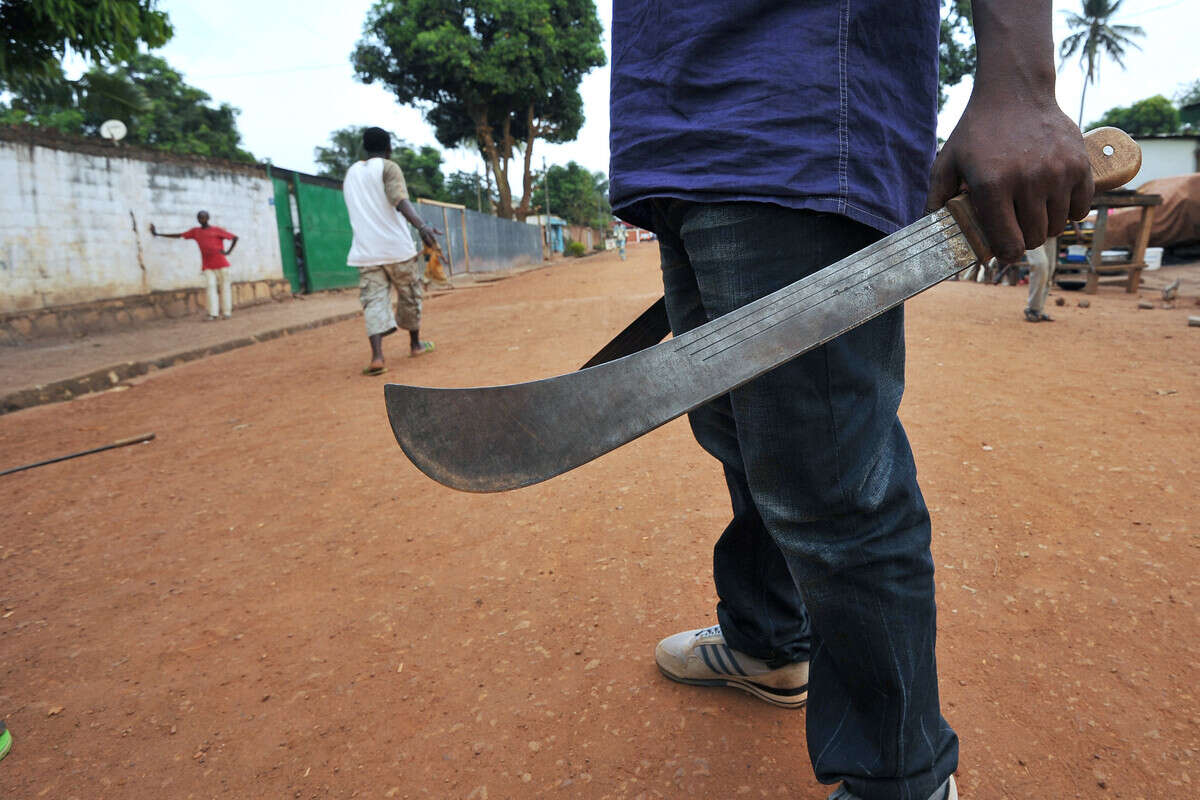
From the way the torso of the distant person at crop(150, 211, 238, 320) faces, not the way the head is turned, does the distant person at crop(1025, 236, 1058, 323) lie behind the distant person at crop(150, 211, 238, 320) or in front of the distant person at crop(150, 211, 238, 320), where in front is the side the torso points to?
in front

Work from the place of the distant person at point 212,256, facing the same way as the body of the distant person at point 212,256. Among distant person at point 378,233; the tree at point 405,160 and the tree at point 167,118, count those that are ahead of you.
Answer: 1

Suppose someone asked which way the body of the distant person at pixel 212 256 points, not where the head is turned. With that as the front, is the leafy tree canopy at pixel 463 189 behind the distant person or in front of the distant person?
behind

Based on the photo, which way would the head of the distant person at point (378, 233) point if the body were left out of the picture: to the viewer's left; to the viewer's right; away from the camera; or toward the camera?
away from the camera

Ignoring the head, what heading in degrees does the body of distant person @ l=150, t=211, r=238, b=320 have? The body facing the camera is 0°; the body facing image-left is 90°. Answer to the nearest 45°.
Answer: approximately 0°

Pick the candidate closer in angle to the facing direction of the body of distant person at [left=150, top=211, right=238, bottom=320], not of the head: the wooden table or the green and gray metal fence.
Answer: the wooden table

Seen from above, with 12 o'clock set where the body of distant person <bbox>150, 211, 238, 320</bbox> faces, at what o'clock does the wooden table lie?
The wooden table is roughly at 10 o'clock from the distant person.

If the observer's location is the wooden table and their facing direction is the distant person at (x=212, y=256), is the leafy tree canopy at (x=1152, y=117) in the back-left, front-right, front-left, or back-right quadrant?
back-right

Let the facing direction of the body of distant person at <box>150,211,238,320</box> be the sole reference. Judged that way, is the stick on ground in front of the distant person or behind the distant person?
in front
